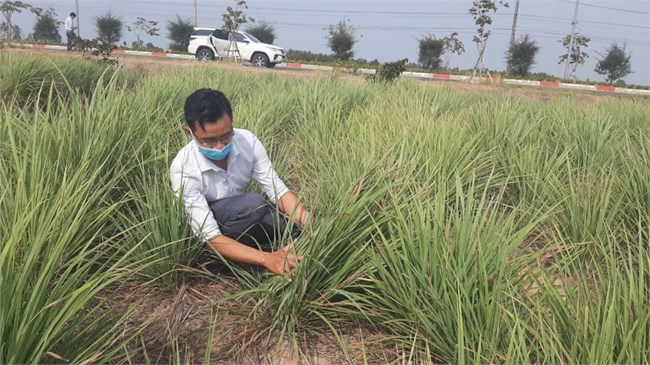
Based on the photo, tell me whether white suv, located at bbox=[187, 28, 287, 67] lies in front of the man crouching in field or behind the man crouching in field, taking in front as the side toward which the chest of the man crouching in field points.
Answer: behind

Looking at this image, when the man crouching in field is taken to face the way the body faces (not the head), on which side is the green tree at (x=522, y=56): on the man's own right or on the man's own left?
on the man's own left

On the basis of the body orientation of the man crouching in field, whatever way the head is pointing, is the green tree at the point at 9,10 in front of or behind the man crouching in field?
behind

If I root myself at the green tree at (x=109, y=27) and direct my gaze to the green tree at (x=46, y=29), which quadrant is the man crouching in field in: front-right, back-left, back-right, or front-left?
back-left

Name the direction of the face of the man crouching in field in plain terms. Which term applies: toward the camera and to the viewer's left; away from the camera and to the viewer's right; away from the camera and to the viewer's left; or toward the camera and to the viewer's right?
toward the camera and to the viewer's right

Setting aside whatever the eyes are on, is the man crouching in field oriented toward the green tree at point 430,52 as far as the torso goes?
no

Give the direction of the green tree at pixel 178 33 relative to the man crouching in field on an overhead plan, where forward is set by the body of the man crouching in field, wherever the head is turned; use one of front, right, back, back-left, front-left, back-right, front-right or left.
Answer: back-left

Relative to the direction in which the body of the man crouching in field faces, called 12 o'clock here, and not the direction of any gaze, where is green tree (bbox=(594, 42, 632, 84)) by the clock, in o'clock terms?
The green tree is roughly at 9 o'clock from the man crouching in field.

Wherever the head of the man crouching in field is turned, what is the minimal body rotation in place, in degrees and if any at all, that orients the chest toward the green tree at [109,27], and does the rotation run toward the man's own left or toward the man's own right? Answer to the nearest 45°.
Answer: approximately 135° to the man's own left

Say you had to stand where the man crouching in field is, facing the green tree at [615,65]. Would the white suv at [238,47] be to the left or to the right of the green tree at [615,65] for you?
left

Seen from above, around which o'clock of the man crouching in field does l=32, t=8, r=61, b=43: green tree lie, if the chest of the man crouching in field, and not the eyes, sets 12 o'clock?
The green tree is roughly at 7 o'clock from the man crouching in field.

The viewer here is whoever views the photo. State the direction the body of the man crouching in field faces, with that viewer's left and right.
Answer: facing the viewer and to the right of the viewer
